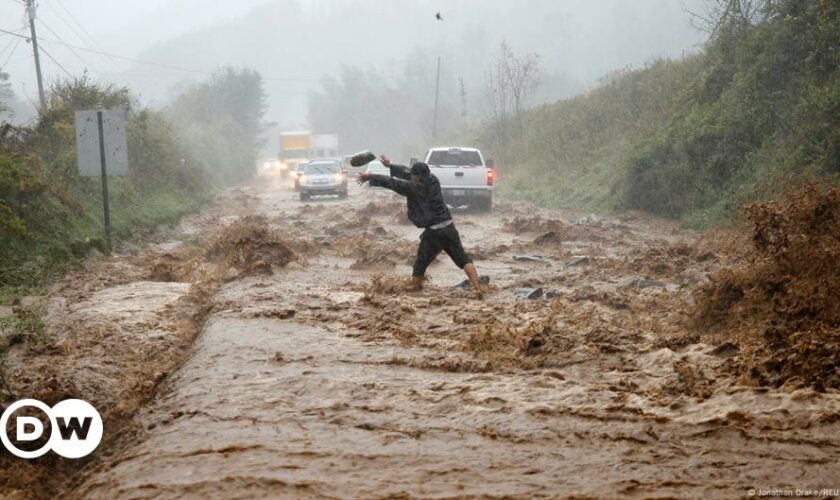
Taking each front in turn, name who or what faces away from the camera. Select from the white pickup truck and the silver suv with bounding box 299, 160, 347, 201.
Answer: the white pickup truck

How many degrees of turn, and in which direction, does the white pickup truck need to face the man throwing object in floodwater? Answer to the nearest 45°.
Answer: approximately 180°

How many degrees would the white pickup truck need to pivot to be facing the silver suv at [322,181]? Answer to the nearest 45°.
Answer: approximately 45° to its left

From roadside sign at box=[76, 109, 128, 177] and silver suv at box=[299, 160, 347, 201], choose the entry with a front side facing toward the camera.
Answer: the silver suv

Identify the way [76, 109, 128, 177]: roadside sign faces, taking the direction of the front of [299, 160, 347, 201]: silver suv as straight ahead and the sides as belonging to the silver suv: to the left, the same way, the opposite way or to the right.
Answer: the opposite way

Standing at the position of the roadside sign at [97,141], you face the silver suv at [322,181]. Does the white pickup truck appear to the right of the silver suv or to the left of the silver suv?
right

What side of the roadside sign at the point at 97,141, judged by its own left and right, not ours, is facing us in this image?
back

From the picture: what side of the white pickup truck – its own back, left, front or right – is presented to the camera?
back

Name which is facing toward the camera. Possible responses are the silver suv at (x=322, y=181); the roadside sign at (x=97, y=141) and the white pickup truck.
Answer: the silver suv

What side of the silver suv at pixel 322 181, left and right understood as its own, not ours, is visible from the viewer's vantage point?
front

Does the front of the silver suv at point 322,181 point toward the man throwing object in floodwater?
yes

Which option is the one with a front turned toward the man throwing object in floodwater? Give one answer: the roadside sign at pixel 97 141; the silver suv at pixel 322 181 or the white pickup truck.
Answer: the silver suv

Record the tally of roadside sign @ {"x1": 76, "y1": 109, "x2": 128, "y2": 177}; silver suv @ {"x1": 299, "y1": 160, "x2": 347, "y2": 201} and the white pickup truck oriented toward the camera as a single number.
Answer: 1

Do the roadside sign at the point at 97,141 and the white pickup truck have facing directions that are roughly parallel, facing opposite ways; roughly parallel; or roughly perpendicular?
roughly parallel

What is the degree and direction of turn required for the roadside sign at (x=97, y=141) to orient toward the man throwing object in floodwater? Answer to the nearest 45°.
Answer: approximately 135° to its right

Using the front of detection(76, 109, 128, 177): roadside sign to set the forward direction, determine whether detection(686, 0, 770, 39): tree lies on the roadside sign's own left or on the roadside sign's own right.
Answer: on the roadside sign's own right

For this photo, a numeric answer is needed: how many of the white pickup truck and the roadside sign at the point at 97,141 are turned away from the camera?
2

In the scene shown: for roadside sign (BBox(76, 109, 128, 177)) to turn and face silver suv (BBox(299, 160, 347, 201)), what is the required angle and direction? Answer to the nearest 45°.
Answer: approximately 45° to its right
